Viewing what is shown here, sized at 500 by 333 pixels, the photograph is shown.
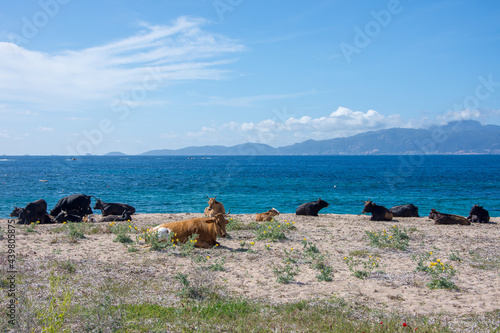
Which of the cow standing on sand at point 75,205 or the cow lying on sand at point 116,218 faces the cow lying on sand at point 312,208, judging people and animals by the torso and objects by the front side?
the cow lying on sand at point 116,218

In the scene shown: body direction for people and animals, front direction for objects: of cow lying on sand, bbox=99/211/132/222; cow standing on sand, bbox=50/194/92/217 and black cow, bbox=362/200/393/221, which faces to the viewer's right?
cow lying on sand, bbox=99/211/132/222

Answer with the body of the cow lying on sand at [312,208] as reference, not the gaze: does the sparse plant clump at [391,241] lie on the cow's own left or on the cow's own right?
on the cow's own right

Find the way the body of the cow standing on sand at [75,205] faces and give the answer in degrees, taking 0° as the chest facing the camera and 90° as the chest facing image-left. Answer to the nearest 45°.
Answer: approximately 90°

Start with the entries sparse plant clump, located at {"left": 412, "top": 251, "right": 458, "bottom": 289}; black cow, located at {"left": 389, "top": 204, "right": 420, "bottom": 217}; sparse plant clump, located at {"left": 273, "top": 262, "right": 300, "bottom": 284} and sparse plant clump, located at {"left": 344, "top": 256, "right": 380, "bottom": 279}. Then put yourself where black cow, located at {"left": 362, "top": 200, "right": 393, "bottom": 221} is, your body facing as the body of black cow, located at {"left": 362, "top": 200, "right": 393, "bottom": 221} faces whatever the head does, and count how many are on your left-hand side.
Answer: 3

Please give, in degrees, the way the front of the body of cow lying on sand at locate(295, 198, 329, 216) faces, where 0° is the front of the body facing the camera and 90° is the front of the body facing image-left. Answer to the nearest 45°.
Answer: approximately 270°

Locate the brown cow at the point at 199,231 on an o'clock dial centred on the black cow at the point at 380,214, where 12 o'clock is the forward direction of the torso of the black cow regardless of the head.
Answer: The brown cow is roughly at 10 o'clock from the black cow.
